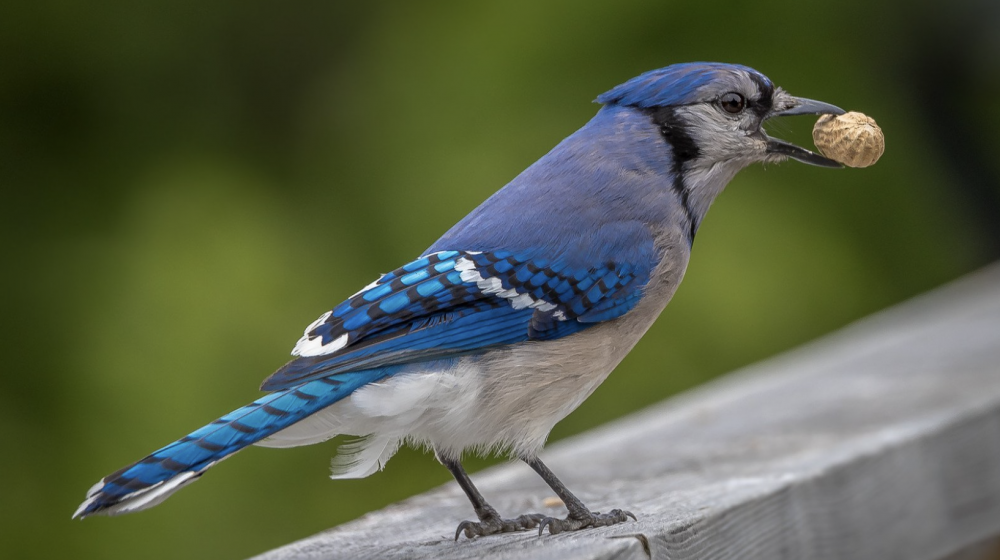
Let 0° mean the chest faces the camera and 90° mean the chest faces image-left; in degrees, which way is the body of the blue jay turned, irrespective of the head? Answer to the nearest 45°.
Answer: approximately 270°
